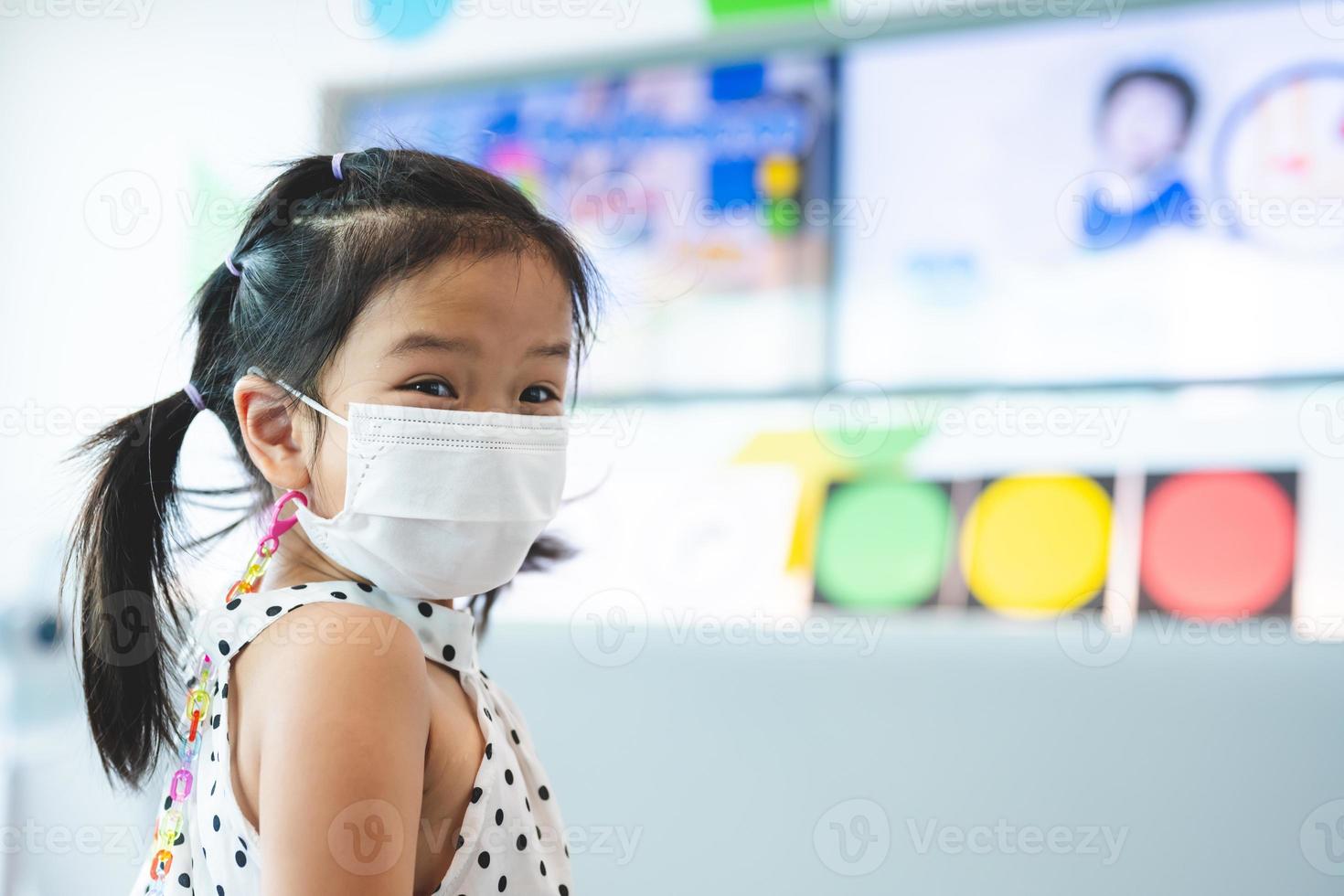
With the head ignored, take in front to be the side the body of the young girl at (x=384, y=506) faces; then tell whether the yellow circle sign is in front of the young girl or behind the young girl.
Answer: in front

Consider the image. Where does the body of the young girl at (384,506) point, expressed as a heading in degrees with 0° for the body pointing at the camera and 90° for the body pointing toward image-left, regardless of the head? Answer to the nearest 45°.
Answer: approximately 270°

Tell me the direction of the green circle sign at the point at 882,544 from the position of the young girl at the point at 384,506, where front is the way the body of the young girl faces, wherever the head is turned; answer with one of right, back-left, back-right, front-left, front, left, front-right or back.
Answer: front-left

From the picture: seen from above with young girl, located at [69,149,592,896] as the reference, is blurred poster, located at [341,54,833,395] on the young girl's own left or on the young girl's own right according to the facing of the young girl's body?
on the young girl's own left

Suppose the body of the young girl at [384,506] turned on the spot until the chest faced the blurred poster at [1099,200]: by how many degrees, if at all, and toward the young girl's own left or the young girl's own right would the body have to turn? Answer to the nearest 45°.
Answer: approximately 45° to the young girl's own left

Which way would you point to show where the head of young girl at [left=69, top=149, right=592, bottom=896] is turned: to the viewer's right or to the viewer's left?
to the viewer's right
